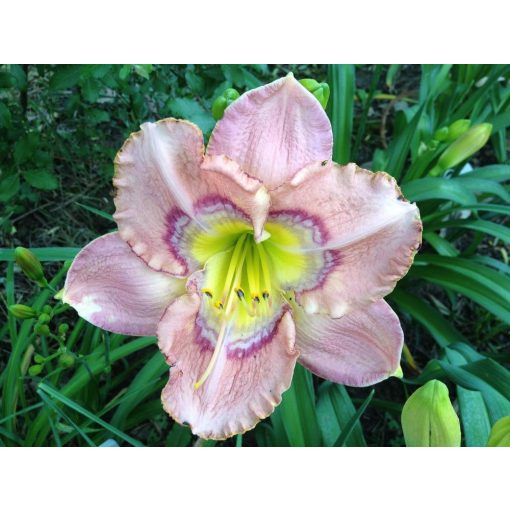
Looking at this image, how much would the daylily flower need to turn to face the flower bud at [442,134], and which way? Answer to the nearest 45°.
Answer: approximately 135° to its left

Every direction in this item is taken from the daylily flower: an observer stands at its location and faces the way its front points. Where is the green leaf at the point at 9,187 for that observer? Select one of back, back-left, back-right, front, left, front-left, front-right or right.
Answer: back-right

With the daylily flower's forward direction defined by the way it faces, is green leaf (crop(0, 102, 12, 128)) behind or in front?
behind

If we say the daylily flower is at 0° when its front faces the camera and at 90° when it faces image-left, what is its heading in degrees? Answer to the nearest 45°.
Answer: approximately 0°

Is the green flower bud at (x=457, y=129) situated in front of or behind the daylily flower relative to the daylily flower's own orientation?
behind

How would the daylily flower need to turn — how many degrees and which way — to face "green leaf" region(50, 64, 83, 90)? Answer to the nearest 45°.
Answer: approximately 135° to its right

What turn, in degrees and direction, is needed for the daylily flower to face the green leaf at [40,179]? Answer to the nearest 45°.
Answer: approximately 135° to its right
